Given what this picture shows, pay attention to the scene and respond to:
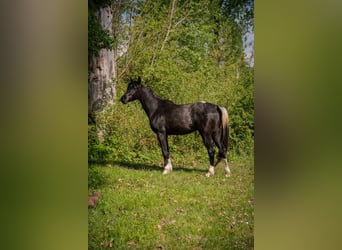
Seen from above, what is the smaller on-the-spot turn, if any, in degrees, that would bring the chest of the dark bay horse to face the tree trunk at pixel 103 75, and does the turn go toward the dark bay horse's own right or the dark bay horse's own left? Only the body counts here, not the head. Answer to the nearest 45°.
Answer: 0° — it already faces it

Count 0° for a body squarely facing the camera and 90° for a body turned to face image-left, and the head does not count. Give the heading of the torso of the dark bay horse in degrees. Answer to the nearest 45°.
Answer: approximately 90°
